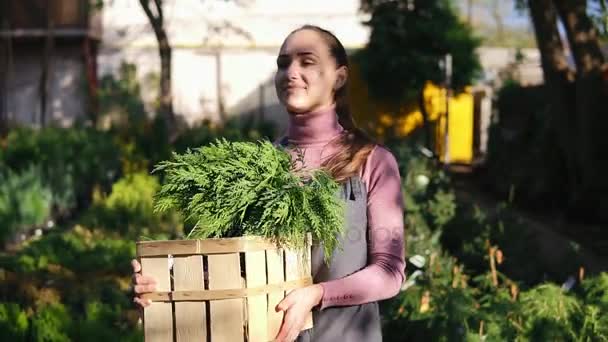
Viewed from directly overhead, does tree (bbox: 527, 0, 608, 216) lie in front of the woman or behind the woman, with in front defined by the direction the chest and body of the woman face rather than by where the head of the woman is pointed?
behind

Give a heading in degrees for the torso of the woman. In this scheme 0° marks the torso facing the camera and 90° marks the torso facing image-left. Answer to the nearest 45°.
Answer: approximately 45°

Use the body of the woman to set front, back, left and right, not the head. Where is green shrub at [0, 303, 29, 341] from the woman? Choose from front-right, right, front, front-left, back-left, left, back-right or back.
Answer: right

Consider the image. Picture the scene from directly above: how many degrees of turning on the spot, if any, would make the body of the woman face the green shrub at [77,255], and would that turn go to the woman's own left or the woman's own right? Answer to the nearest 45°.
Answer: approximately 135° to the woman's own right

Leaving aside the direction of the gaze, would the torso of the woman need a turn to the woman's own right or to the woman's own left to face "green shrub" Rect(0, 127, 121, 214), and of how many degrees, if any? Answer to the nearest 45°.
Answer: approximately 135° to the woman's own right

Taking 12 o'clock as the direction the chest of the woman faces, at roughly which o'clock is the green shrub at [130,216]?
The green shrub is roughly at 4 o'clock from the woman.

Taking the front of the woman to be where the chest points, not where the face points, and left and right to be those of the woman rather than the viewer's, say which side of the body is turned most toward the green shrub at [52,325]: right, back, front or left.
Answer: right

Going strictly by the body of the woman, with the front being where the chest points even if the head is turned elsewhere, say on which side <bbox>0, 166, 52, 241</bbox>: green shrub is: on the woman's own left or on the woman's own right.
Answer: on the woman's own right
